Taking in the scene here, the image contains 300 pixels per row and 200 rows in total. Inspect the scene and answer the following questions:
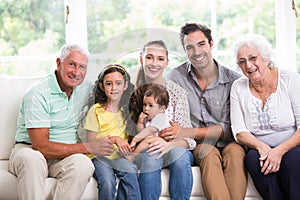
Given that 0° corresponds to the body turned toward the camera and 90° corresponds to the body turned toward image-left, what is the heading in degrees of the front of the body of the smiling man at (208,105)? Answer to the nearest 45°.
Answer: approximately 0°

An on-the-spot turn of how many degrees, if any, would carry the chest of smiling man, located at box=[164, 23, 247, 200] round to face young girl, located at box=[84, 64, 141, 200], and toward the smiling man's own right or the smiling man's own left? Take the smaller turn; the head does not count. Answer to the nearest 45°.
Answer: approximately 45° to the smiling man's own right

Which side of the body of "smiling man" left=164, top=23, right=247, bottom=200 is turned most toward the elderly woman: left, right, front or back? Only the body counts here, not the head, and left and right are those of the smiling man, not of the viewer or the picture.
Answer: left
